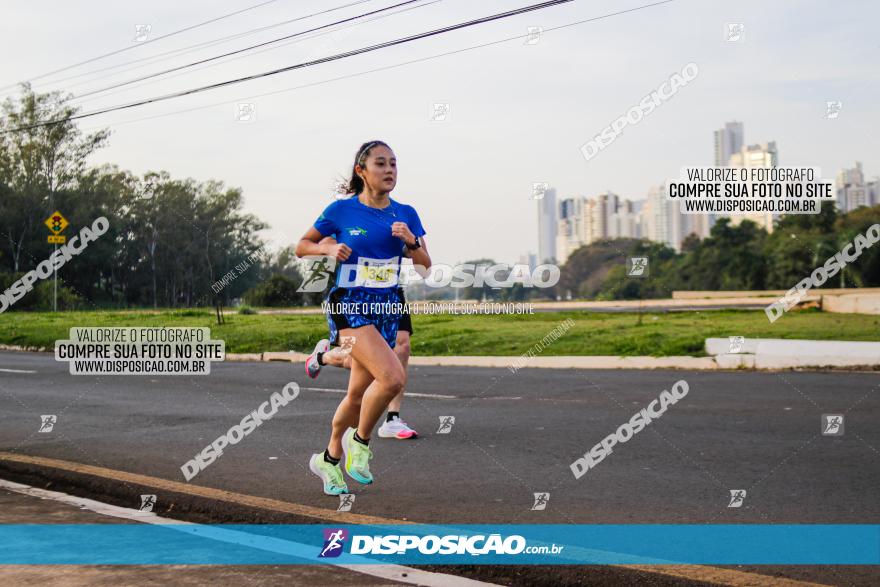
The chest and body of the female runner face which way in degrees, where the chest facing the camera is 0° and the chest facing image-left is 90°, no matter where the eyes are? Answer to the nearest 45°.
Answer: approximately 315°

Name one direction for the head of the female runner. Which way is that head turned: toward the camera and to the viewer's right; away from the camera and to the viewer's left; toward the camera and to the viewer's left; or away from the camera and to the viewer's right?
toward the camera and to the viewer's right

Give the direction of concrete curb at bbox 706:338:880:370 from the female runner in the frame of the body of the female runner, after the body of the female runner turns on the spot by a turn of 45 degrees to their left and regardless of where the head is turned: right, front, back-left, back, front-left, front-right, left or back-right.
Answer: front-left
